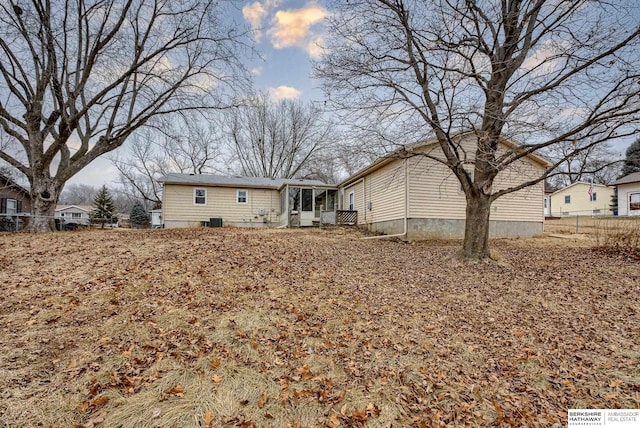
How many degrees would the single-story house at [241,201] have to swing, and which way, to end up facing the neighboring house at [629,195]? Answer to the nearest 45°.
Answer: approximately 90° to its right

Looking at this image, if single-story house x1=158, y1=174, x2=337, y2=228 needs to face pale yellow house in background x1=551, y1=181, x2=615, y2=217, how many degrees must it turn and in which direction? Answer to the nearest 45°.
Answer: approximately 90° to its right

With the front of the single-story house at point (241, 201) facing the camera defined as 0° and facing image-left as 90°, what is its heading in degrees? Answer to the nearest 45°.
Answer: approximately 180°
